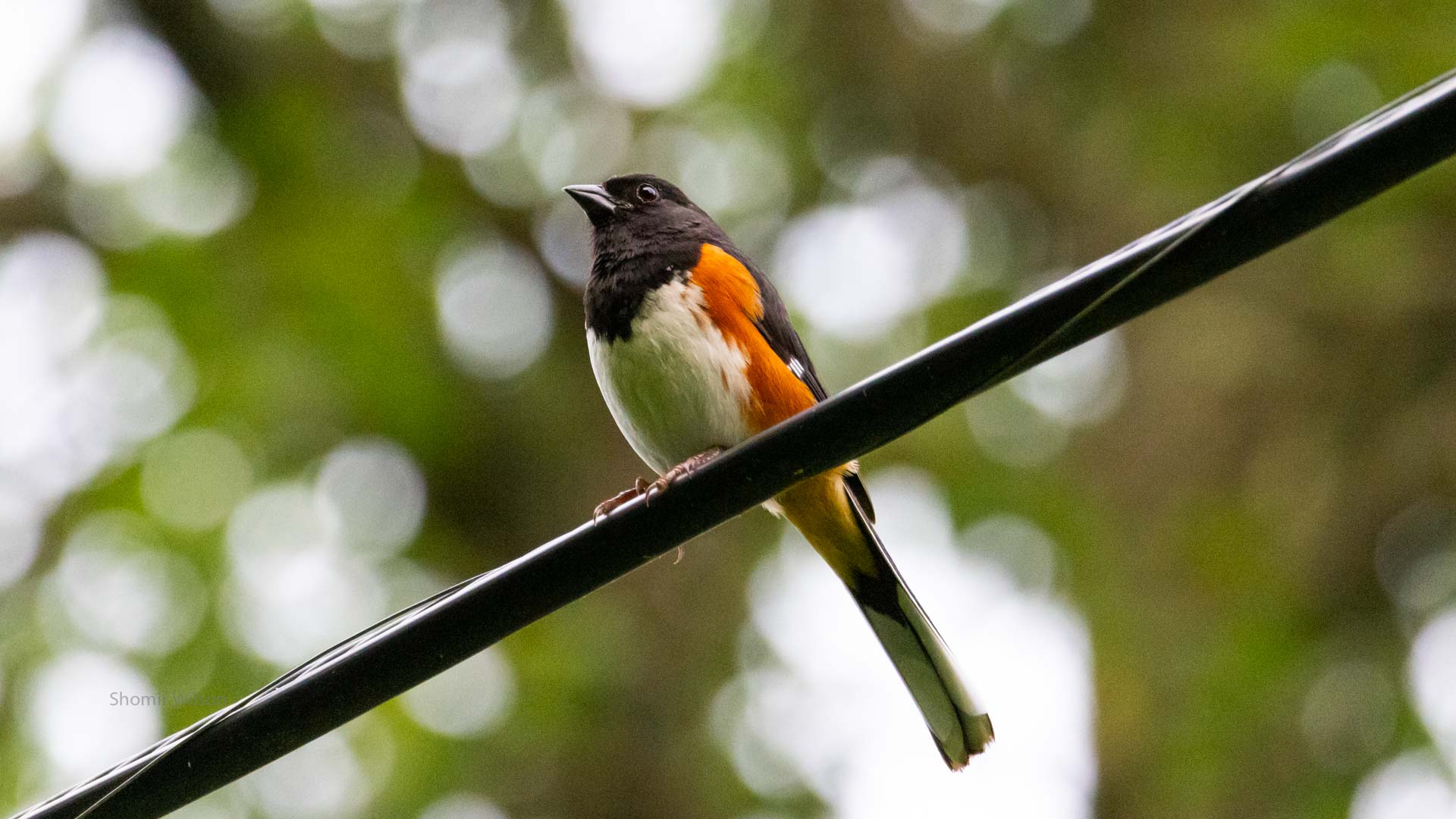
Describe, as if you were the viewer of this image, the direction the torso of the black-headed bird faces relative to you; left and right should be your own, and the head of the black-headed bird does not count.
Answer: facing the viewer and to the left of the viewer
